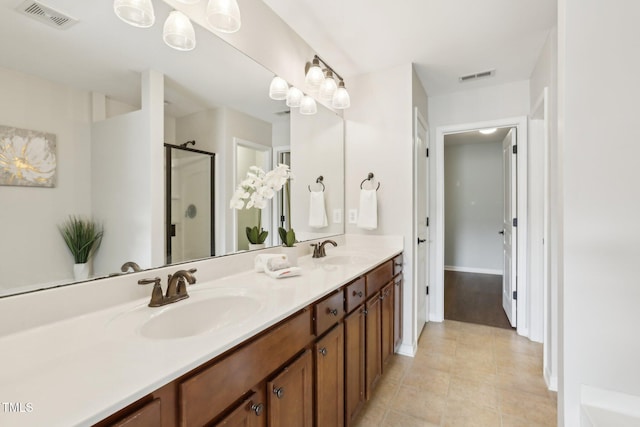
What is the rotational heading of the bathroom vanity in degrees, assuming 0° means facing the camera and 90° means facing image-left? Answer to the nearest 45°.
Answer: approximately 315°

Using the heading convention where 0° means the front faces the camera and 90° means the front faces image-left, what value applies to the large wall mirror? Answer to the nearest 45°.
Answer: approximately 315°

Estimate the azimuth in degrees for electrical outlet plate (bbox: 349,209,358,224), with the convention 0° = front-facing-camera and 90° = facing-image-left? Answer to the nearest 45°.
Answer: approximately 0°

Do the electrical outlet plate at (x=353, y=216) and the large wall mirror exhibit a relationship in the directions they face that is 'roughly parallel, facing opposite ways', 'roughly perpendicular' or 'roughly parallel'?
roughly perpendicular

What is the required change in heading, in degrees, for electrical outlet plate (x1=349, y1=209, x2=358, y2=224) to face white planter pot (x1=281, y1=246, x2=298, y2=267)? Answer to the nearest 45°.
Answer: approximately 45° to its right

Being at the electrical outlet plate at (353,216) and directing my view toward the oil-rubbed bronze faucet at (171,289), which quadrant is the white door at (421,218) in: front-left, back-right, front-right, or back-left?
back-left
